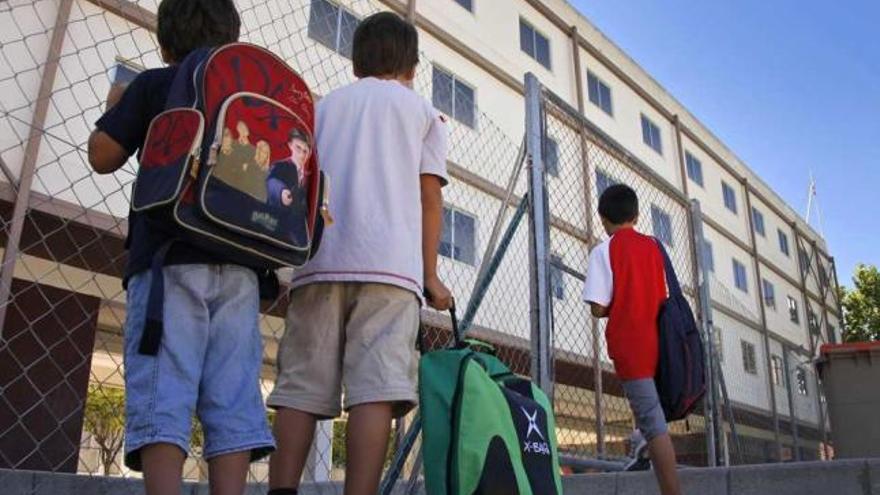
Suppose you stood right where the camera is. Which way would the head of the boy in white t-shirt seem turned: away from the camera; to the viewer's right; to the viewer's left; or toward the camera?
away from the camera

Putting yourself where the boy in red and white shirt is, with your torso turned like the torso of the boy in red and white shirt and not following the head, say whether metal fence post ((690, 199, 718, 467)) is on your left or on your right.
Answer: on your right

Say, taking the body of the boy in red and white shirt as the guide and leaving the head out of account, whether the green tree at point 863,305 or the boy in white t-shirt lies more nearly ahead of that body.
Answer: the green tree

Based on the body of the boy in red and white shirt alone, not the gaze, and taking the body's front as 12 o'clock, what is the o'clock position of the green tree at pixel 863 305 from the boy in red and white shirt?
The green tree is roughly at 2 o'clock from the boy in red and white shirt.

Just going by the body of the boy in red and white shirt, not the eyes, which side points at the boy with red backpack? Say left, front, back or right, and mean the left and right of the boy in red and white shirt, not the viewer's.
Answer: left

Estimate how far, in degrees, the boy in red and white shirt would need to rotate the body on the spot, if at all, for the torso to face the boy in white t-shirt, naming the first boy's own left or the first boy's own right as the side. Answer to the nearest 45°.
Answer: approximately 90° to the first boy's own left
